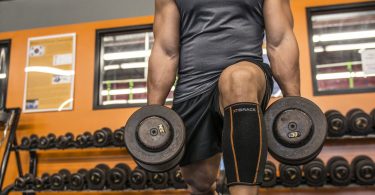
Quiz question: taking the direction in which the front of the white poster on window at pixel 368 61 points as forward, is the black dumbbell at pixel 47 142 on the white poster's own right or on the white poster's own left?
on the white poster's own right

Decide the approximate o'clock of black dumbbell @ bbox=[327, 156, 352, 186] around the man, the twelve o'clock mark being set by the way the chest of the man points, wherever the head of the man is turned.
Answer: The black dumbbell is roughly at 7 o'clock from the man.

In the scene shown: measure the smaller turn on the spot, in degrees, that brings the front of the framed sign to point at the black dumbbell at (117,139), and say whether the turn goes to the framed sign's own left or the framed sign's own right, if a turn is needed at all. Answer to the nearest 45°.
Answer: approximately 45° to the framed sign's own left

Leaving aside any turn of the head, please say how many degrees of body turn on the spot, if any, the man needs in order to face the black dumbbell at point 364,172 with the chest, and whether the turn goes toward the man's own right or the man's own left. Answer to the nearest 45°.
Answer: approximately 135° to the man's own left

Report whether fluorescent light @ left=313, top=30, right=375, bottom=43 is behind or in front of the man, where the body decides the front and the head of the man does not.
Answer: behind

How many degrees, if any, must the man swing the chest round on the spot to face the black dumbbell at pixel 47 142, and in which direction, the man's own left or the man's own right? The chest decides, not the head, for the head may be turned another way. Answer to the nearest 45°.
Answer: approximately 135° to the man's own right

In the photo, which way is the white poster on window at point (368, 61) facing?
toward the camera

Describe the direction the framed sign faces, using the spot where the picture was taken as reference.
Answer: facing the viewer

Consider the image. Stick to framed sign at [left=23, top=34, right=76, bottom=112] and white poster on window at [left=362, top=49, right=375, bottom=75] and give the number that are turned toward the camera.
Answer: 2
